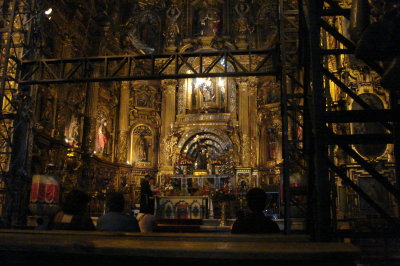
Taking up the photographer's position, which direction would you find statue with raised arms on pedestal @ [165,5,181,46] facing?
facing the viewer

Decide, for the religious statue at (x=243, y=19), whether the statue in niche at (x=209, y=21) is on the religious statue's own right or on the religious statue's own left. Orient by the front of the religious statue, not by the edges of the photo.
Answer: on the religious statue's own right

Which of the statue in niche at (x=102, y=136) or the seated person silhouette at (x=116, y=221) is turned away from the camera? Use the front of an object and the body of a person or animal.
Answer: the seated person silhouette

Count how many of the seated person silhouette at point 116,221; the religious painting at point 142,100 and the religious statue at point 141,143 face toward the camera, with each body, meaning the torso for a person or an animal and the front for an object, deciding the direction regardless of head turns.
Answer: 2

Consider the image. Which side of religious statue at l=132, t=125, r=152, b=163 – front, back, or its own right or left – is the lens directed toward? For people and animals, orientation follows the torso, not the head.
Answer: front

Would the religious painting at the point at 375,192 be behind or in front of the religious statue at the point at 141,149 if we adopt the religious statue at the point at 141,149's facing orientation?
in front

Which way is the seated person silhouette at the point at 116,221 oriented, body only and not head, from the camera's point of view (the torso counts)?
away from the camera

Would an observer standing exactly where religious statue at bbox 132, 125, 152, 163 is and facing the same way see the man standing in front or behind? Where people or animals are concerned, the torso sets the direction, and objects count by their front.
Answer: in front

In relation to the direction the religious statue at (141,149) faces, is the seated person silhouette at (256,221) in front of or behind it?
in front

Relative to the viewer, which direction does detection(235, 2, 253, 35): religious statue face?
toward the camera

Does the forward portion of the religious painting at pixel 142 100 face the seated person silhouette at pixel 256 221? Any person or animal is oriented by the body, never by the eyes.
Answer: yes

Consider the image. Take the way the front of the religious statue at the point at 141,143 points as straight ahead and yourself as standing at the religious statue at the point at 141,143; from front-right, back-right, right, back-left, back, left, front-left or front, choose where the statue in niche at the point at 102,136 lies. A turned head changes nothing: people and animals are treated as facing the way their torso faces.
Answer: front-right

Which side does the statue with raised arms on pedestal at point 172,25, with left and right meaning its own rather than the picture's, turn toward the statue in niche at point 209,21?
left
